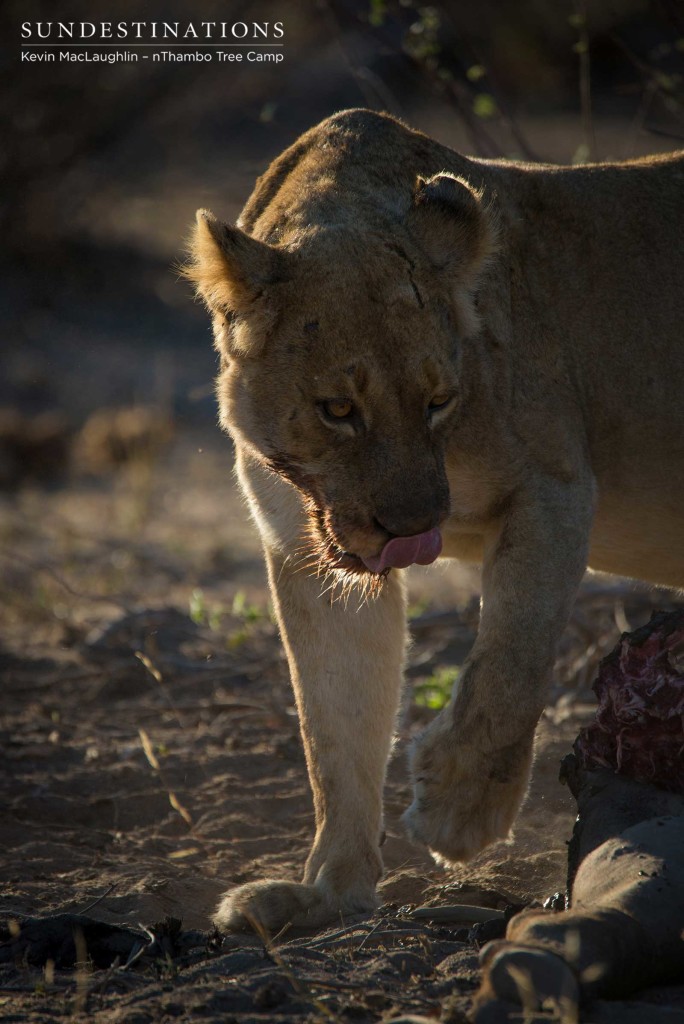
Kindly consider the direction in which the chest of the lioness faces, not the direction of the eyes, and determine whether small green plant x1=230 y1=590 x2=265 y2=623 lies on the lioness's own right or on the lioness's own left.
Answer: on the lioness's own right

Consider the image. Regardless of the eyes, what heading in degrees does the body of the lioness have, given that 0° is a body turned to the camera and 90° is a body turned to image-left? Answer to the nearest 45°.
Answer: approximately 45°
